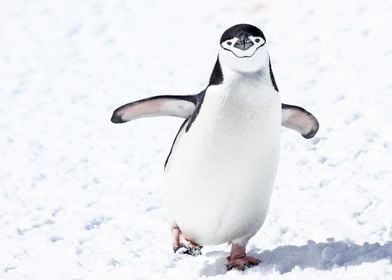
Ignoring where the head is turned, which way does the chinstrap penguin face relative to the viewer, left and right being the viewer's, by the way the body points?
facing the viewer
